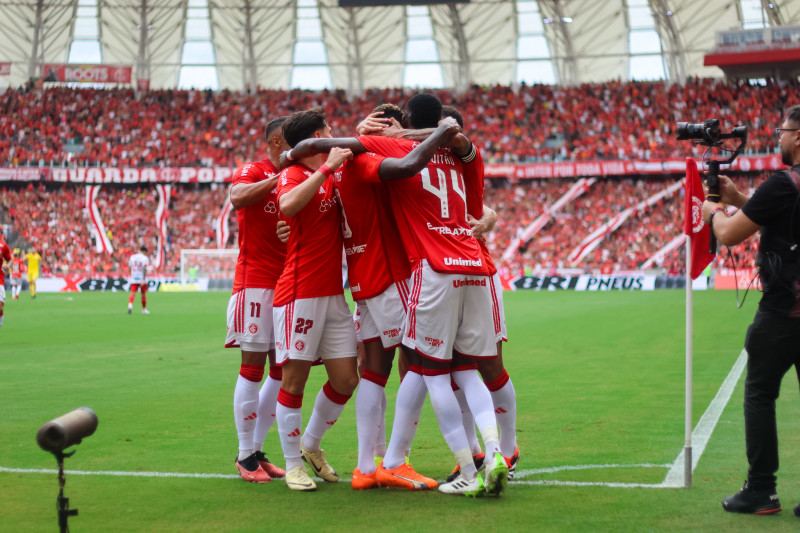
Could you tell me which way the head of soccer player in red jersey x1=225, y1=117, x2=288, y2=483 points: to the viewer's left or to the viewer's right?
to the viewer's right

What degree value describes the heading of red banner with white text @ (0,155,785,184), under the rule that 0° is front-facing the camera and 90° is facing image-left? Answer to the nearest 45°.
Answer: approximately 0°

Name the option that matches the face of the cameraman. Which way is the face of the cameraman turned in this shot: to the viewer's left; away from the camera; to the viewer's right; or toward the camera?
to the viewer's left

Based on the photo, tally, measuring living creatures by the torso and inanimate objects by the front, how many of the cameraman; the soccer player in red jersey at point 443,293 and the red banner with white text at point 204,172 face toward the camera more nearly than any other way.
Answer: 1

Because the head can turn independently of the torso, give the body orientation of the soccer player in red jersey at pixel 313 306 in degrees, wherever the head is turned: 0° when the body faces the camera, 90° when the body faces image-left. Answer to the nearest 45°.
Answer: approximately 315°

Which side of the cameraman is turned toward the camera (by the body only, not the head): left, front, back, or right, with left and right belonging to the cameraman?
left

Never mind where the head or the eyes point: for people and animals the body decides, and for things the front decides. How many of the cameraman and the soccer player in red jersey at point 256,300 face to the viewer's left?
1

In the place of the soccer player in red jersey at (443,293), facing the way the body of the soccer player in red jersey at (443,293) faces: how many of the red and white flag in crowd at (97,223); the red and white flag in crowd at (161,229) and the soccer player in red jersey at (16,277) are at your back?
0

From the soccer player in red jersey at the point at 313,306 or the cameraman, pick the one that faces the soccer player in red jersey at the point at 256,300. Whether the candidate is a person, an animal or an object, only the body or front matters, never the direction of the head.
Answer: the cameraman

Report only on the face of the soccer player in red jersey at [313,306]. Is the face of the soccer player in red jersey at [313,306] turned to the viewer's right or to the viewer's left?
to the viewer's right

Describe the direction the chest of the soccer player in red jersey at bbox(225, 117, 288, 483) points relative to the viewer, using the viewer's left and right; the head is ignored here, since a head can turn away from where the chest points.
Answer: facing the viewer and to the right of the viewer

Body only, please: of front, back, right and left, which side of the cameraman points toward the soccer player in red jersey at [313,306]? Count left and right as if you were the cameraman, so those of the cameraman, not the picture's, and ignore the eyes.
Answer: front
